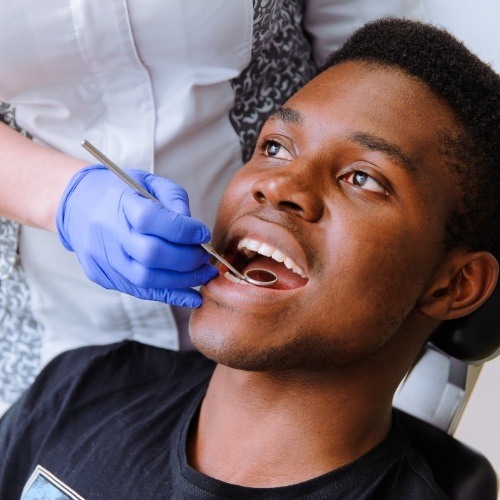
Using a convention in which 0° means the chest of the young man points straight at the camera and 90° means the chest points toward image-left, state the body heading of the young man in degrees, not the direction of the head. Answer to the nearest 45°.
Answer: approximately 45°
